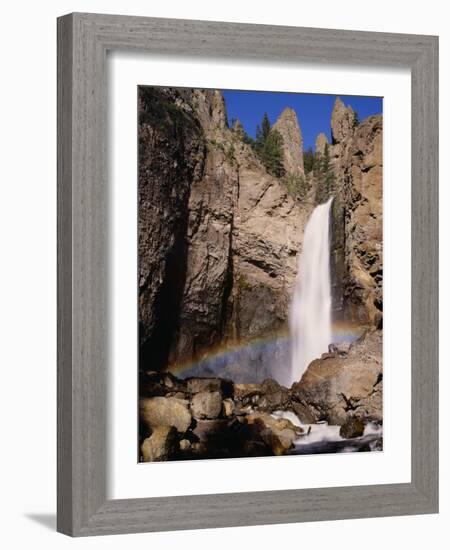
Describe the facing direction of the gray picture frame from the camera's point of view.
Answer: facing the viewer and to the right of the viewer
